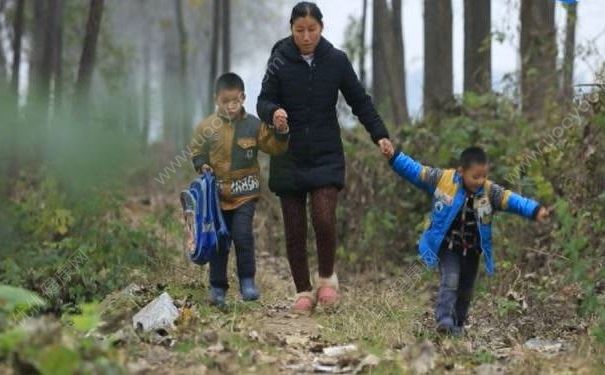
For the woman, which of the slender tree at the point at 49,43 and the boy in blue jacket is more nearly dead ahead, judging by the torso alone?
the boy in blue jacket

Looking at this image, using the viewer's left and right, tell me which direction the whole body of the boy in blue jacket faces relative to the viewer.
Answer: facing the viewer and to the right of the viewer

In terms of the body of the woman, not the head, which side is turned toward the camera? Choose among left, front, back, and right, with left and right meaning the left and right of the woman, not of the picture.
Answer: front

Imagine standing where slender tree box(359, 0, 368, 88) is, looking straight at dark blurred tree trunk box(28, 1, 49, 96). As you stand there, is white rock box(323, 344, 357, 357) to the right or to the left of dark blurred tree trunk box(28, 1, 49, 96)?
left

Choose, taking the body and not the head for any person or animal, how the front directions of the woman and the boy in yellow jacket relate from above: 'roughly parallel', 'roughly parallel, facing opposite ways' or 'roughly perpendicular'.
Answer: roughly parallel

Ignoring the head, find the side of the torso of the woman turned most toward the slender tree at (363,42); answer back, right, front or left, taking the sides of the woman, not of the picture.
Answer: back

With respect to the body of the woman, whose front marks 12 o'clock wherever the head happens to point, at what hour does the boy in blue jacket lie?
The boy in blue jacket is roughly at 10 o'clock from the woman.

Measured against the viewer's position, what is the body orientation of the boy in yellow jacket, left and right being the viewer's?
facing the viewer

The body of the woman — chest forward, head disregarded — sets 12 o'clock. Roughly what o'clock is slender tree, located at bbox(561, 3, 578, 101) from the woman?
The slender tree is roughly at 7 o'clock from the woman.

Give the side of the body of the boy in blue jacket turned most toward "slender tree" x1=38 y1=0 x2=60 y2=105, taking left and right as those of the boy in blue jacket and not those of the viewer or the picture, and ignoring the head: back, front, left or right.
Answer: back

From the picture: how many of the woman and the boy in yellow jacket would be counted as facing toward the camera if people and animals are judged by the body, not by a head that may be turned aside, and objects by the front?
2
